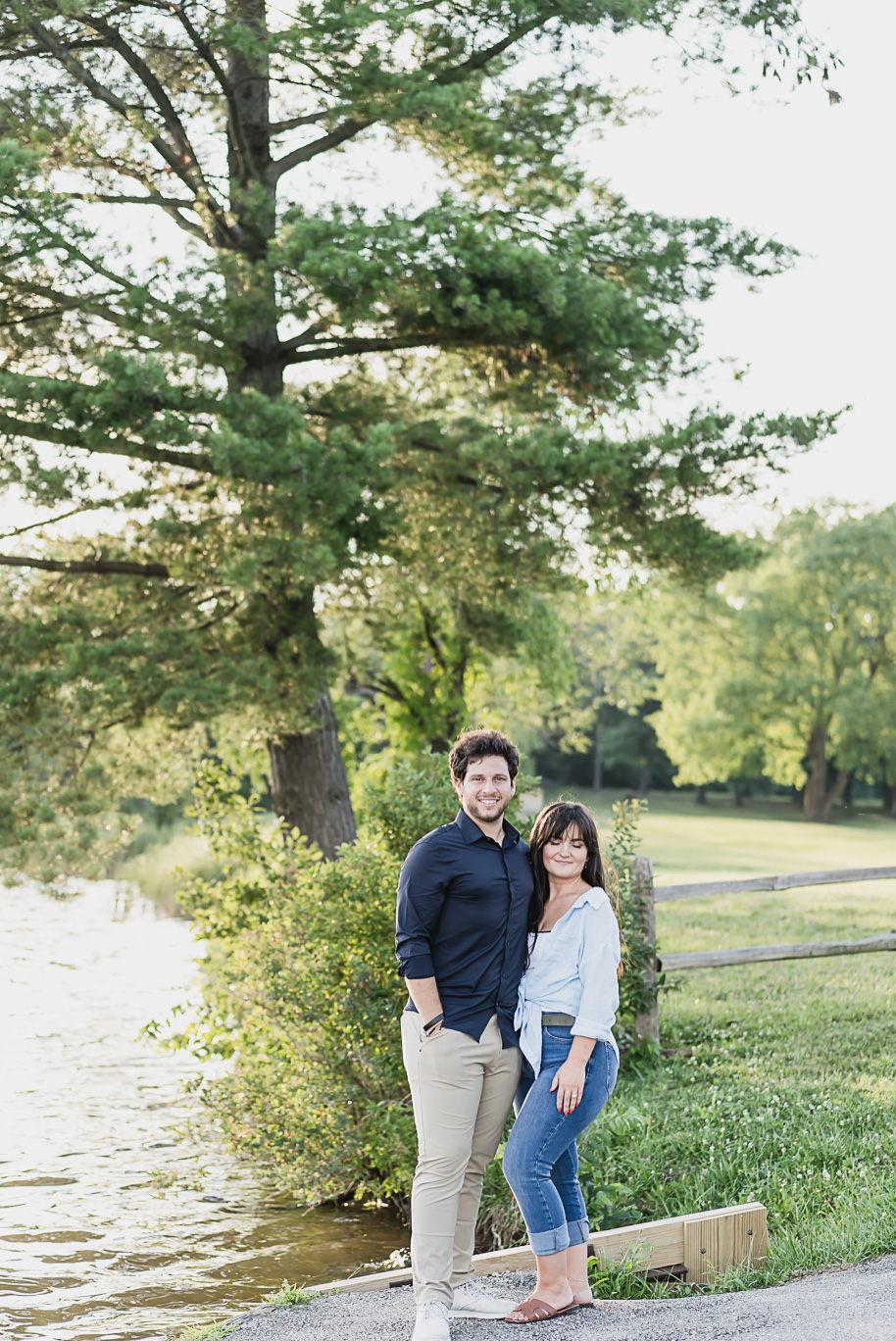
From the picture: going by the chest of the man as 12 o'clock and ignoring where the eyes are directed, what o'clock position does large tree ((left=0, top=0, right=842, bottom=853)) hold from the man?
The large tree is roughly at 7 o'clock from the man.

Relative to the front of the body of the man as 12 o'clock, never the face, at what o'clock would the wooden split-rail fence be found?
The wooden split-rail fence is roughly at 8 o'clock from the man.

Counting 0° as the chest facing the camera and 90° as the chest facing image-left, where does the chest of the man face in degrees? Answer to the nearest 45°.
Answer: approximately 315°

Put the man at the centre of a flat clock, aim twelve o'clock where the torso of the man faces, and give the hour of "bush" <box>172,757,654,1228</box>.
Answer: The bush is roughly at 7 o'clock from the man.
